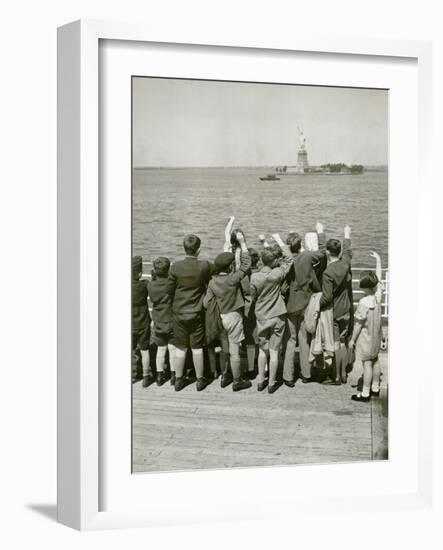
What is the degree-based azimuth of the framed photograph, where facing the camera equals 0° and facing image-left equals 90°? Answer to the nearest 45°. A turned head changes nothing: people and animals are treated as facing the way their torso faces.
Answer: approximately 315°
